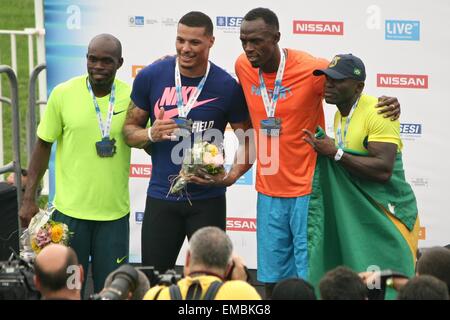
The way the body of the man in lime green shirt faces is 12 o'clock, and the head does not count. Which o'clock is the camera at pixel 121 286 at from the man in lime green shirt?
The camera is roughly at 12 o'clock from the man in lime green shirt.

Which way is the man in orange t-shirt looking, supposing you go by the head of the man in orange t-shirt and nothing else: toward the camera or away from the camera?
toward the camera

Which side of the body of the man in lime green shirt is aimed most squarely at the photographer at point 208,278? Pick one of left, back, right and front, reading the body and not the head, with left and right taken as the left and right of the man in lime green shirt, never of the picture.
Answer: front

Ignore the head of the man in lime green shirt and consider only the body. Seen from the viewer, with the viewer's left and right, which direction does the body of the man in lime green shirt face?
facing the viewer

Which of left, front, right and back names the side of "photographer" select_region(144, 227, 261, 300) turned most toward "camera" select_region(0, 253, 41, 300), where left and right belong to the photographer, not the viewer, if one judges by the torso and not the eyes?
left

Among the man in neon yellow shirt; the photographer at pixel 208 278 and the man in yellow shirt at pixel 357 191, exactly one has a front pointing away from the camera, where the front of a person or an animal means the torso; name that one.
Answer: the photographer

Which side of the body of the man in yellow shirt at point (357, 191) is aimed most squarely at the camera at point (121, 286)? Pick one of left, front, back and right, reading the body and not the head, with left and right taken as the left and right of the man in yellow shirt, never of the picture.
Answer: front

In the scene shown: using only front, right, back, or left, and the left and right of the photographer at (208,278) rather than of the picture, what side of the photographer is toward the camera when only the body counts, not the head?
back

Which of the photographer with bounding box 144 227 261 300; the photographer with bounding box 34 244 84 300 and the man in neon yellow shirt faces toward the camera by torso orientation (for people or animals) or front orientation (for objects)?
the man in neon yellow shirt

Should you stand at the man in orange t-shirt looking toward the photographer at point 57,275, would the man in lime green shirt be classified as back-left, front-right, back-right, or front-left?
front-right

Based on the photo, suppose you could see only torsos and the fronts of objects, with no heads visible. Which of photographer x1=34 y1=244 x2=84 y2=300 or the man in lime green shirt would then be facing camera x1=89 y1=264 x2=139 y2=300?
the man in lime green shirt

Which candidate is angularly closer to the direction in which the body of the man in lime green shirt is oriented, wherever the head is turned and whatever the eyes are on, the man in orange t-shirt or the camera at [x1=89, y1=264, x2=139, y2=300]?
the camera

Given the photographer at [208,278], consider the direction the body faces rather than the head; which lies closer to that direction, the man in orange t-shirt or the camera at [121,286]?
the man in orange t-shirt

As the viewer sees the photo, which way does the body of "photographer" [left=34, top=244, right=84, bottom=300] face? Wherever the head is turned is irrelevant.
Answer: away from the camera

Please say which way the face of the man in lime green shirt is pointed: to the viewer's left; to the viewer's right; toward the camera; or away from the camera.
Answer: toward the camera

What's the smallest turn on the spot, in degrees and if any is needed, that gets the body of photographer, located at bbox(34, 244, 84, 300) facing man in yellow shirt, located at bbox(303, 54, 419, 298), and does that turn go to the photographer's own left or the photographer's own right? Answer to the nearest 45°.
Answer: approximately 45° to the photographer's own right

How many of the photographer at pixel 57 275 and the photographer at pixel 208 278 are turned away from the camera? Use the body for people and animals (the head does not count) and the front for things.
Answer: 2

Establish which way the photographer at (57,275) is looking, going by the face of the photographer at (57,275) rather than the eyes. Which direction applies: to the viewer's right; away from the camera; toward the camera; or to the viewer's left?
away from the camera

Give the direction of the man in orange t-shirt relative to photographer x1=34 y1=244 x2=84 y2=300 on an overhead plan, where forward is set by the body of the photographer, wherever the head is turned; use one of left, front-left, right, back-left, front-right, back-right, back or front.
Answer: front-right
